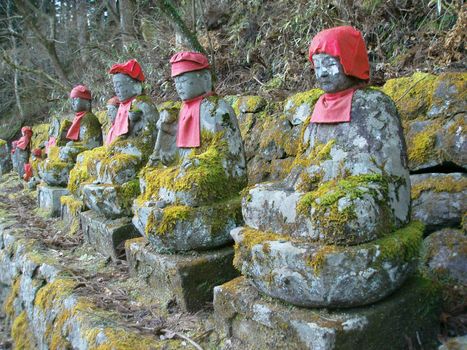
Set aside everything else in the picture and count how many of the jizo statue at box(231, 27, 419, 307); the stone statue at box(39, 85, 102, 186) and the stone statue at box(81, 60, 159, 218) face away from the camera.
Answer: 0

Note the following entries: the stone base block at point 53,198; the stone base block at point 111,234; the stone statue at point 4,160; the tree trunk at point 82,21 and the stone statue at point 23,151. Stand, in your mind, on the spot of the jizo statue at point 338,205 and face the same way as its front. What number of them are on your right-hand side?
5

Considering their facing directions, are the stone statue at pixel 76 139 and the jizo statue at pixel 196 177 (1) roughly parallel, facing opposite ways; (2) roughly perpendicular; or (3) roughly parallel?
roughly parallel

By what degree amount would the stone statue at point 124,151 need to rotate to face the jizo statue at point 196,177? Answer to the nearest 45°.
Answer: approximately 45° to its left

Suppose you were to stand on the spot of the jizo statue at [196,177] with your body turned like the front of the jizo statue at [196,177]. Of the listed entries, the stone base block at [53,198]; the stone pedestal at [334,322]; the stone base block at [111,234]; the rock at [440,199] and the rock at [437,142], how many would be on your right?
2

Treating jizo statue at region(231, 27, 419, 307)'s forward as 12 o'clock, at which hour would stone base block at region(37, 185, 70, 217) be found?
The stone base block is roughly at 3 o'clock from the jizo statue.

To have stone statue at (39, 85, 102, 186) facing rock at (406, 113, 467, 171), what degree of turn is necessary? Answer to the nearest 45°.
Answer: approximately 90° to its left

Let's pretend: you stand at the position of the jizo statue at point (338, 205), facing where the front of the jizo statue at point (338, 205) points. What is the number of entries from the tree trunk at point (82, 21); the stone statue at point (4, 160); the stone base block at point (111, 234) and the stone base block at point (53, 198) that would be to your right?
4

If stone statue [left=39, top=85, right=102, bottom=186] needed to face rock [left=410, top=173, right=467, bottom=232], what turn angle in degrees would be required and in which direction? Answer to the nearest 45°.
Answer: approximately 90° to its left

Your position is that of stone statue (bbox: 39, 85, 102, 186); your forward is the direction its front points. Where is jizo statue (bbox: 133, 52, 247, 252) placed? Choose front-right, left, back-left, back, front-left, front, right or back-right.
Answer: front-left

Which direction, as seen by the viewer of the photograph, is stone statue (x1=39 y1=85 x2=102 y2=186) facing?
facing the viewer and to the left of the viewer

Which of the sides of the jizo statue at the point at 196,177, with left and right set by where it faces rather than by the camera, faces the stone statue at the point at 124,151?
right

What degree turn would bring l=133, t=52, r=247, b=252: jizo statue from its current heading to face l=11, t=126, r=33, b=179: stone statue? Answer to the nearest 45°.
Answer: approximately 90° to its right

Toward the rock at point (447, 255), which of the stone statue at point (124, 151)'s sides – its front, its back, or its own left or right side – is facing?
left
